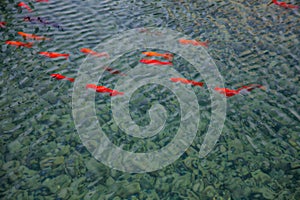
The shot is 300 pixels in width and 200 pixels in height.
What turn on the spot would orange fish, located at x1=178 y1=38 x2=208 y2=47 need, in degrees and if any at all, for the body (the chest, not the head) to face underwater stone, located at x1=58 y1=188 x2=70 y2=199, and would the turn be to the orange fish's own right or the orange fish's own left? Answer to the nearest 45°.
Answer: approximately 45° to the orange fish's own left

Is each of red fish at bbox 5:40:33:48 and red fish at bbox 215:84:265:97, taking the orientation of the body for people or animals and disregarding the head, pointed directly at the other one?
no

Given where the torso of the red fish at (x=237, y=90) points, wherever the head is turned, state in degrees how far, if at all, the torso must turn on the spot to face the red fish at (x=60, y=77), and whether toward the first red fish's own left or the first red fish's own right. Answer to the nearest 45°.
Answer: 0° — it already faces it

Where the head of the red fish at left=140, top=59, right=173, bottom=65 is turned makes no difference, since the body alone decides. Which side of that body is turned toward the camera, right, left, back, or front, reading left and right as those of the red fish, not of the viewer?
left

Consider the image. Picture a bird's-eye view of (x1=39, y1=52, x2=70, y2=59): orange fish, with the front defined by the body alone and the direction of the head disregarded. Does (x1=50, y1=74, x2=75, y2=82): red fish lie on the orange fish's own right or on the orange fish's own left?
on the orange fish's own left

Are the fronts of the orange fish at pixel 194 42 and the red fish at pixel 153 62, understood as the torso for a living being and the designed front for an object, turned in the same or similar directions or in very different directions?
same or similar directions

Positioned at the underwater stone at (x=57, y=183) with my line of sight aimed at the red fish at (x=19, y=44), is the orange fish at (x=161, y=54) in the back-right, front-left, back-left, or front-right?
front-right

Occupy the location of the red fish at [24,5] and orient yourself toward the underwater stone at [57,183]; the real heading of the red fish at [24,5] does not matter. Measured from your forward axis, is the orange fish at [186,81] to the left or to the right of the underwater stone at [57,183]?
left

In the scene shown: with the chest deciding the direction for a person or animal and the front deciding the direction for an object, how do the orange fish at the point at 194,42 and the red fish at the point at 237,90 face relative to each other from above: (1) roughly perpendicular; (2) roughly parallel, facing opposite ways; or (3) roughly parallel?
roughly parallel

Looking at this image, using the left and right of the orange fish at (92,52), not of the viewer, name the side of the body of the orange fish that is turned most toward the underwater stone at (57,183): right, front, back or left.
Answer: left

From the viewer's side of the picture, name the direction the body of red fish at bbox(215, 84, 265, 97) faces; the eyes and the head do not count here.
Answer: to the viewer's left

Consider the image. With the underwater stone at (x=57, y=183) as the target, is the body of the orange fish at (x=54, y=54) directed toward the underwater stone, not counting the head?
no

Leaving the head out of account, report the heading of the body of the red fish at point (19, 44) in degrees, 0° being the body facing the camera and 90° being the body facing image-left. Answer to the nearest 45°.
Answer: approximately 90°

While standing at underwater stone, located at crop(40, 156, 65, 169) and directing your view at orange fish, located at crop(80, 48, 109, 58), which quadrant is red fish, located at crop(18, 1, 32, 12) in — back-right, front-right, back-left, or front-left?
front-left

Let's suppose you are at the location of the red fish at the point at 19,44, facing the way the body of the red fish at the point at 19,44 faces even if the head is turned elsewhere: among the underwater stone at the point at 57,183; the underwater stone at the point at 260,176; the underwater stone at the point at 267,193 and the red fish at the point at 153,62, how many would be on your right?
0

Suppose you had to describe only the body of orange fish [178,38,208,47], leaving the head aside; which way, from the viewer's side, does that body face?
to the viewer's left

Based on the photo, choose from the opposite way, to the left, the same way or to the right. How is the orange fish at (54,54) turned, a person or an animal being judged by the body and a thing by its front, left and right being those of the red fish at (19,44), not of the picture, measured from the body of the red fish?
the same way

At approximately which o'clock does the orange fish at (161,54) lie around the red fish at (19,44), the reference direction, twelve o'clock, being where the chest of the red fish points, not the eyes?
The orange fish is roughly at 7 o'clock from the red fish.

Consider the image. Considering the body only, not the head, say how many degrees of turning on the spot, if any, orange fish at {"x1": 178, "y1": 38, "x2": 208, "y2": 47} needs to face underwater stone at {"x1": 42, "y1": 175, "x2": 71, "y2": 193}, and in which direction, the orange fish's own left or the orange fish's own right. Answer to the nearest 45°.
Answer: approximately 45° to the orange fish's own left

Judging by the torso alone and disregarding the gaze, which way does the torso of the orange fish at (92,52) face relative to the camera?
to the viewer's left
